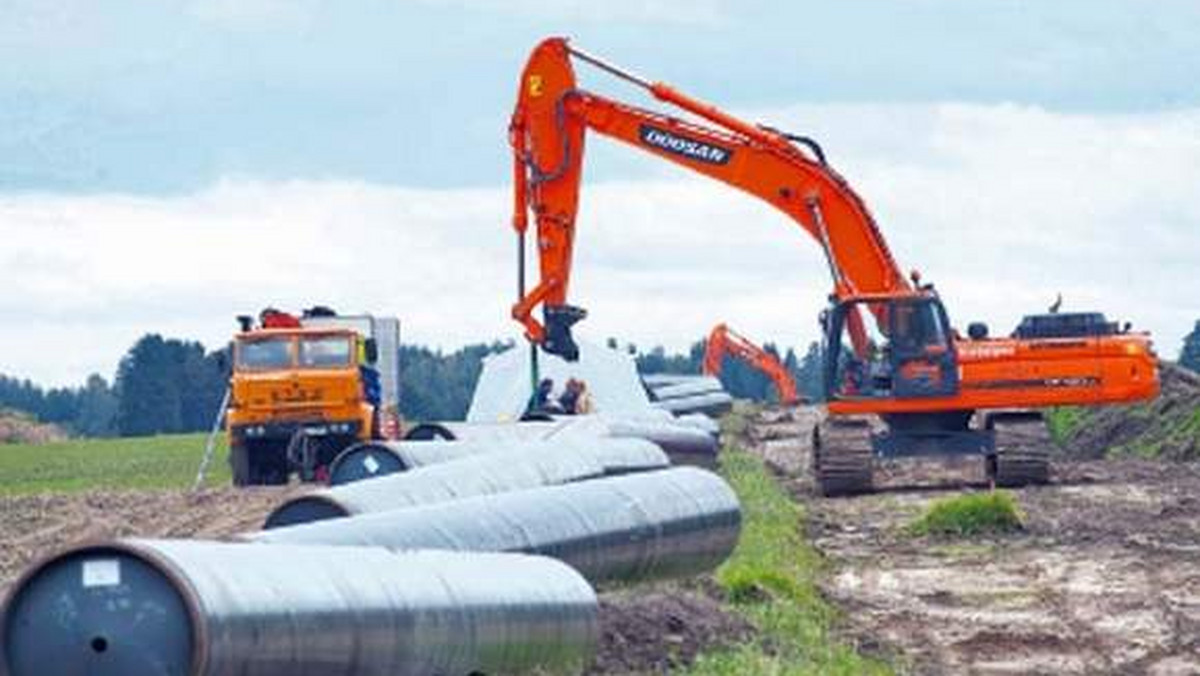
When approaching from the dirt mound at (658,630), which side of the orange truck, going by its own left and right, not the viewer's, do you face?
front

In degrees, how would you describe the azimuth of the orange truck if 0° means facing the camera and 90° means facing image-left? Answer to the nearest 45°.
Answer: approximately 0°

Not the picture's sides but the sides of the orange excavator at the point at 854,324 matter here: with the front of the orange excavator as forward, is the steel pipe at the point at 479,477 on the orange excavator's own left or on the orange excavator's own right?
on the orange excavator's own left

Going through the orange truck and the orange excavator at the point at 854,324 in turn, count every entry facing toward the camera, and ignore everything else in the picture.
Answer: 1

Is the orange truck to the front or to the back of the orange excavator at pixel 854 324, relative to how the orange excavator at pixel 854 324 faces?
to the front

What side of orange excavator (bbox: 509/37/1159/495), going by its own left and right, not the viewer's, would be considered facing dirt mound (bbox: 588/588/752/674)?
left

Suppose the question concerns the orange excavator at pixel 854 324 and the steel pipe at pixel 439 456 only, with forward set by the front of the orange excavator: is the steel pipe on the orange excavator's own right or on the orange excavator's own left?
on the orange excavator's own left

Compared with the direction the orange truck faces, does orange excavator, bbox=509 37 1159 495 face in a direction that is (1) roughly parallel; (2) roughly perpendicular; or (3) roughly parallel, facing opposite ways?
roughly perpendicular

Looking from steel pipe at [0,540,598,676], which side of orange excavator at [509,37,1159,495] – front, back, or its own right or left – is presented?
left

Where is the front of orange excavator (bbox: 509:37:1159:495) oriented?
to the viewer's left
